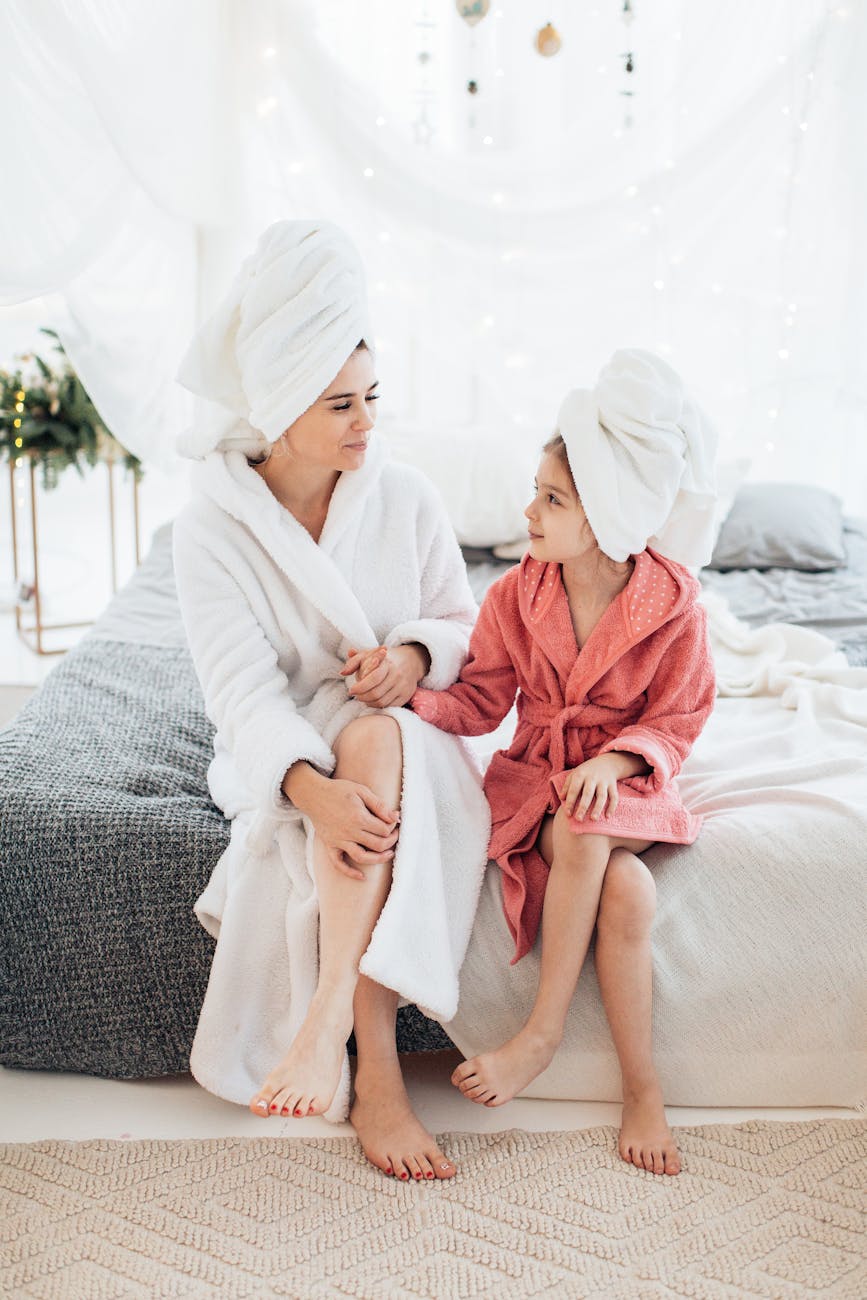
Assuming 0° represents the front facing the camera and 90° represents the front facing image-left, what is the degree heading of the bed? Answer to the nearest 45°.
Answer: approximately 0°

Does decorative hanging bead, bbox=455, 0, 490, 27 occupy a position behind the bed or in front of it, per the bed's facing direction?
behind

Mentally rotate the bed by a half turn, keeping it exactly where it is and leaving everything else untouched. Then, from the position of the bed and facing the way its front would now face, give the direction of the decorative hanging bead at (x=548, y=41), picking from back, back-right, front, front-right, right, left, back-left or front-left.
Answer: front

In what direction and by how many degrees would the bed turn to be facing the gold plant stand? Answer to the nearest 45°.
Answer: approximately 135° to its right

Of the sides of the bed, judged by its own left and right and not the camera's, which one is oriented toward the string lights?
back
